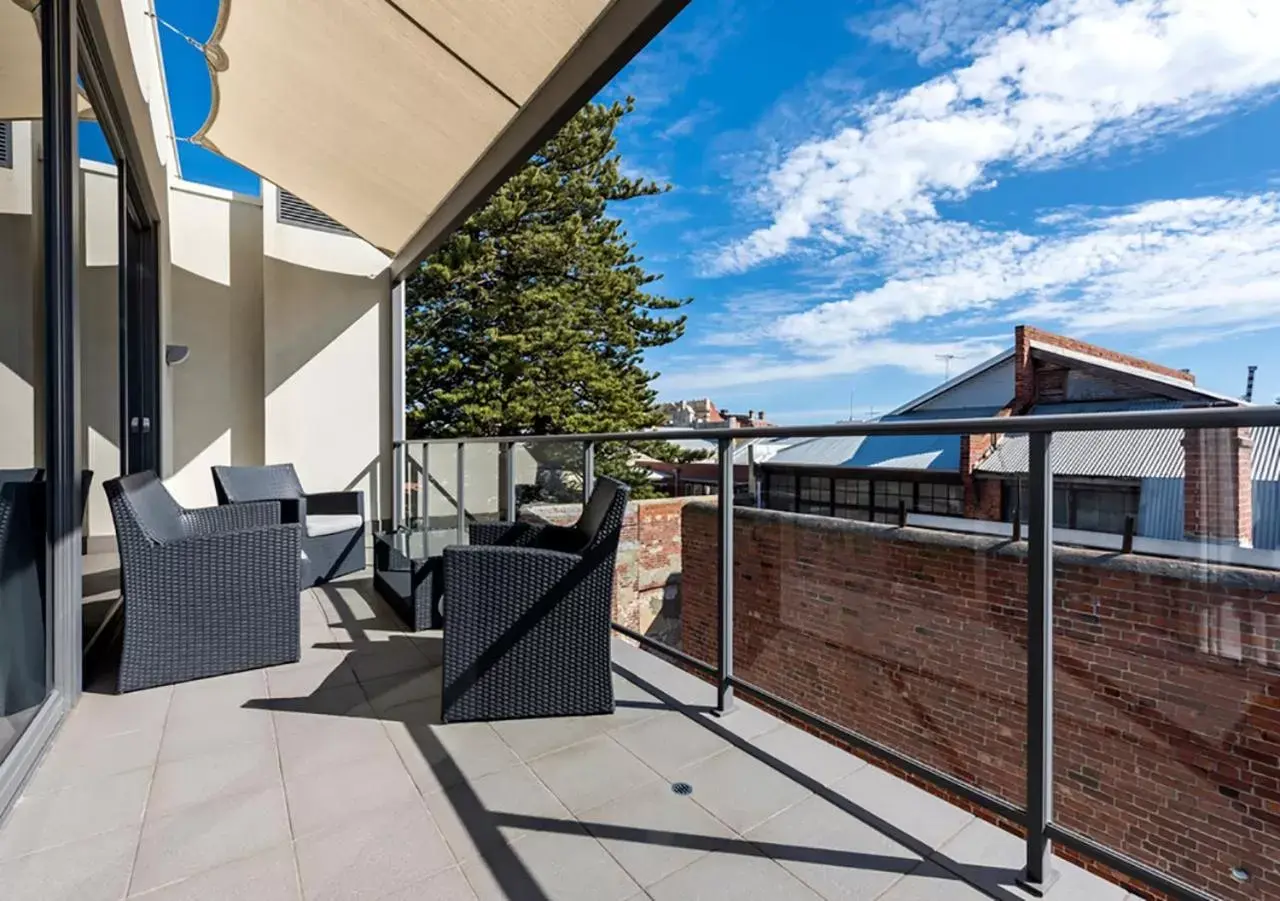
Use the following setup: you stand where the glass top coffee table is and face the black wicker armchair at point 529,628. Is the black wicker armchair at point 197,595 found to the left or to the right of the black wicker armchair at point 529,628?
right

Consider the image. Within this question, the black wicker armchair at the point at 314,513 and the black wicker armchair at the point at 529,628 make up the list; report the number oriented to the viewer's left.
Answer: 1

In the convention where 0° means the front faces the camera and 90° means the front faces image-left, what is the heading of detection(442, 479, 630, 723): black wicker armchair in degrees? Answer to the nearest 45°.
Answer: approximately 90°

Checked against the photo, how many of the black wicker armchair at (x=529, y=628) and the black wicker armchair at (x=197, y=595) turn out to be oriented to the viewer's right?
1

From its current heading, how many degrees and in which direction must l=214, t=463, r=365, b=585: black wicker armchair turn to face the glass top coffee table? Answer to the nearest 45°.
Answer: approximately 45° to its right

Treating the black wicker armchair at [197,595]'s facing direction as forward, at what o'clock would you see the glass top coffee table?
The glass top coffee table is roughly at 11 o'clock from the black wicker armchair.

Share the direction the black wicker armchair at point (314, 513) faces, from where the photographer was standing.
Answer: facing the viewer and to the right of the viewer

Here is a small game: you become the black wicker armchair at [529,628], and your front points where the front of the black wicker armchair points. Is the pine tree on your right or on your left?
on your right

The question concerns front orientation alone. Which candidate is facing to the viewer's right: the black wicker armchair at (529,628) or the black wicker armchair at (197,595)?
the black wicker armchair at (197,595)

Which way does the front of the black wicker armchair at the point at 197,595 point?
to the viewer's right

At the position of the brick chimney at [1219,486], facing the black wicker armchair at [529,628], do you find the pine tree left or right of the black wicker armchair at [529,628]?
right
